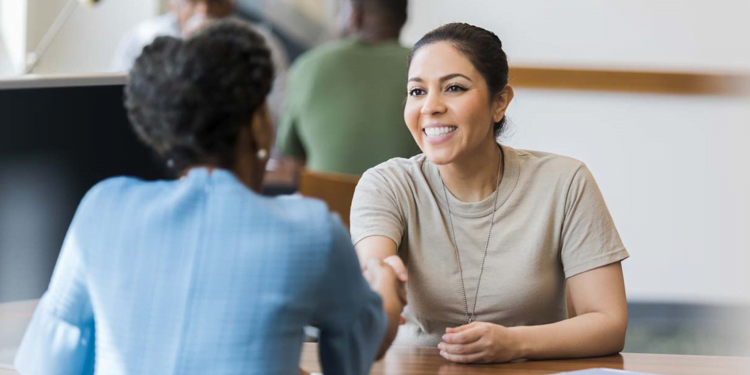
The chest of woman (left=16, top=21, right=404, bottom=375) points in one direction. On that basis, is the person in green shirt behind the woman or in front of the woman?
in front

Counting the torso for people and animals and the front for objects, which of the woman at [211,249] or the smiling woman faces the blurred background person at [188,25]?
the woman

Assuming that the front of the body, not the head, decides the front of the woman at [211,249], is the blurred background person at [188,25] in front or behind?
in front

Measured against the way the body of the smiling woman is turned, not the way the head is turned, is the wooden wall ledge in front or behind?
behind

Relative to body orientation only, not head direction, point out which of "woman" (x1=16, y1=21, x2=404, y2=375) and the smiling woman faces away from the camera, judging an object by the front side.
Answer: the woman

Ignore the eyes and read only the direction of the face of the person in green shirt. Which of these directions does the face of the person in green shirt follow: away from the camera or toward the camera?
away from the camera

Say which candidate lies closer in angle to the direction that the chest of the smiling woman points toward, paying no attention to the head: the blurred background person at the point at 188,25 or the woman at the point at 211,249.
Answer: the woman

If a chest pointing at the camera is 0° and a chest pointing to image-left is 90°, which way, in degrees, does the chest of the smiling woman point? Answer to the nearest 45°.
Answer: approximately 45°

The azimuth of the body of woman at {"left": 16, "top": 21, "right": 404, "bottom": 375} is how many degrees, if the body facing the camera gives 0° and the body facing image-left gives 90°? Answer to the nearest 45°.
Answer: approximately 180°

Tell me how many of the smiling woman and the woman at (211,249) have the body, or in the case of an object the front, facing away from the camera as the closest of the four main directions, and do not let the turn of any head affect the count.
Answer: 1

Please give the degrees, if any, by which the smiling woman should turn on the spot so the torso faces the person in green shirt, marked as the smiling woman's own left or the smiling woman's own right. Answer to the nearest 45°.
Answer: approximately 135° to the smiling woman's own right
